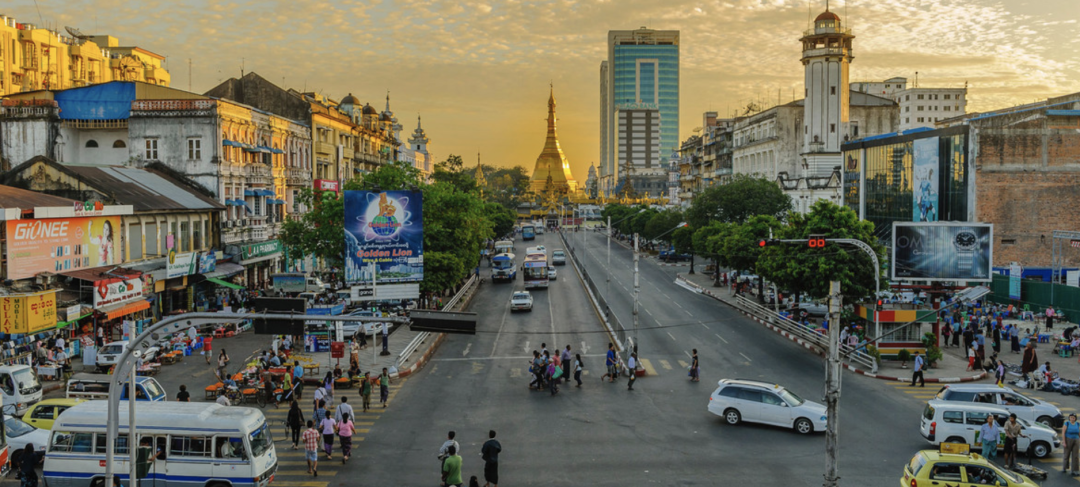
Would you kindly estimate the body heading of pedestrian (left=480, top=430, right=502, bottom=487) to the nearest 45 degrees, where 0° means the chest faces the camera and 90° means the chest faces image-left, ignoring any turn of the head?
approximately 180°

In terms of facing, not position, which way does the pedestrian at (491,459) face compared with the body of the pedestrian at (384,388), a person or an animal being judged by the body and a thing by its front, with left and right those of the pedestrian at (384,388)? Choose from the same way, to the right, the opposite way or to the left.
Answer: the opposite way

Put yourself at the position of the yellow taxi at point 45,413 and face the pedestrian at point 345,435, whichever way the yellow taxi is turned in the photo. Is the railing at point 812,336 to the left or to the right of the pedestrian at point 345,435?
left

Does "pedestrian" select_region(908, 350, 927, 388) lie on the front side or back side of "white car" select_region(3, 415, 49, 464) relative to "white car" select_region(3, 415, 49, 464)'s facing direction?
on the front side

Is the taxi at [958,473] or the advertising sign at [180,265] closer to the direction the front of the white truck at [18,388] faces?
the taxi

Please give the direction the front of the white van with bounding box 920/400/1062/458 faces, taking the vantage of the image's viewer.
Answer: facing to the right of the viewer

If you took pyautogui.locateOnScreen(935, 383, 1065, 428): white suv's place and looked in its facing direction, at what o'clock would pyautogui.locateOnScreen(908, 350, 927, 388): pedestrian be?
The pedestrian is roughly at 8 o'clock from the white suv.

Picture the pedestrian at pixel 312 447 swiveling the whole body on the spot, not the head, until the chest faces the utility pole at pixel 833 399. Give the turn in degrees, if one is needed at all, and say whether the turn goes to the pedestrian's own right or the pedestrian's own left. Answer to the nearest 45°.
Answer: approximately 135° to the pedestrian's own right

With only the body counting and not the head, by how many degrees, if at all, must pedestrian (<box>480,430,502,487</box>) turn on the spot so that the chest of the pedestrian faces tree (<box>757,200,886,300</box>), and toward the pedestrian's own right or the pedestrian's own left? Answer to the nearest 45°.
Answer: approximately 45° to the pedestrian's own right

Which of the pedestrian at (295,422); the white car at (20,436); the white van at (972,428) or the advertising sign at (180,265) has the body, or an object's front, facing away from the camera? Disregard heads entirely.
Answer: the pedestrian

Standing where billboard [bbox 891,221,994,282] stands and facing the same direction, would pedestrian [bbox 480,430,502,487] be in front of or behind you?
in front

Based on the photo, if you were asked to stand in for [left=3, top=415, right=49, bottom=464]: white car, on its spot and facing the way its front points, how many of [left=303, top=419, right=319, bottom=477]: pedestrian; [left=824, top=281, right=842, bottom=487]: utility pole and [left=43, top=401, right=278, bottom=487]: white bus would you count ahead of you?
3

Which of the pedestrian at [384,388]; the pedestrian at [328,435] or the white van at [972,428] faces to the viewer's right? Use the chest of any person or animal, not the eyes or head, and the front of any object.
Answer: the white van

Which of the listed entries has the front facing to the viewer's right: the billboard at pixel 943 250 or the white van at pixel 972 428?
the white van
